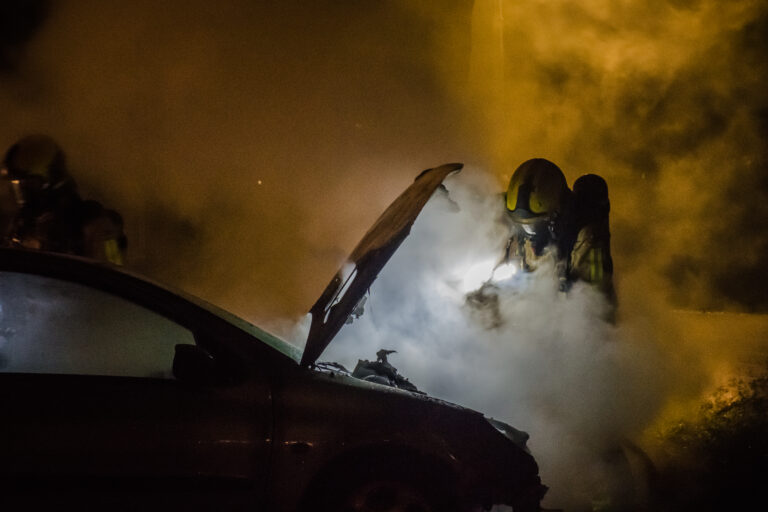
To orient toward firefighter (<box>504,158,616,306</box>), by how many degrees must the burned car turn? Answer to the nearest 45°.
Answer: approximately 45° to its left

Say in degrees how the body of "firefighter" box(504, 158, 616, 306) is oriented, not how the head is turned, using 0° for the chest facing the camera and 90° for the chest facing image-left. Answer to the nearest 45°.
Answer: approximately 45°

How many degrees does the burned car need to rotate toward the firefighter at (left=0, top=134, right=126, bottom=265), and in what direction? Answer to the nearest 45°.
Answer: approximately 135° to its left

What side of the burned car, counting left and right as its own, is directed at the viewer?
right

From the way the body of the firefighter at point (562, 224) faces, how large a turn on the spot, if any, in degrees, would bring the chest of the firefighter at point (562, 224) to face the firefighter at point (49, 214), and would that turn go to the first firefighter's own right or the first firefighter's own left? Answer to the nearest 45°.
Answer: approximately 45° to the first firefighter's own right

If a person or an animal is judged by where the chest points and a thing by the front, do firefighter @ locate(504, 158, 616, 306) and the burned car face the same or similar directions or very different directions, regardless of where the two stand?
very different directions

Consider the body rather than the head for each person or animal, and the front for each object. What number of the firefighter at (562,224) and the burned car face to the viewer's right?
1

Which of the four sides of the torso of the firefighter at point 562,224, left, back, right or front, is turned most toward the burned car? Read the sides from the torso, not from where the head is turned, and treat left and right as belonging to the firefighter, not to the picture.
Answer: front

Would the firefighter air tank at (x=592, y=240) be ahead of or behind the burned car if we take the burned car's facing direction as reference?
ahead
